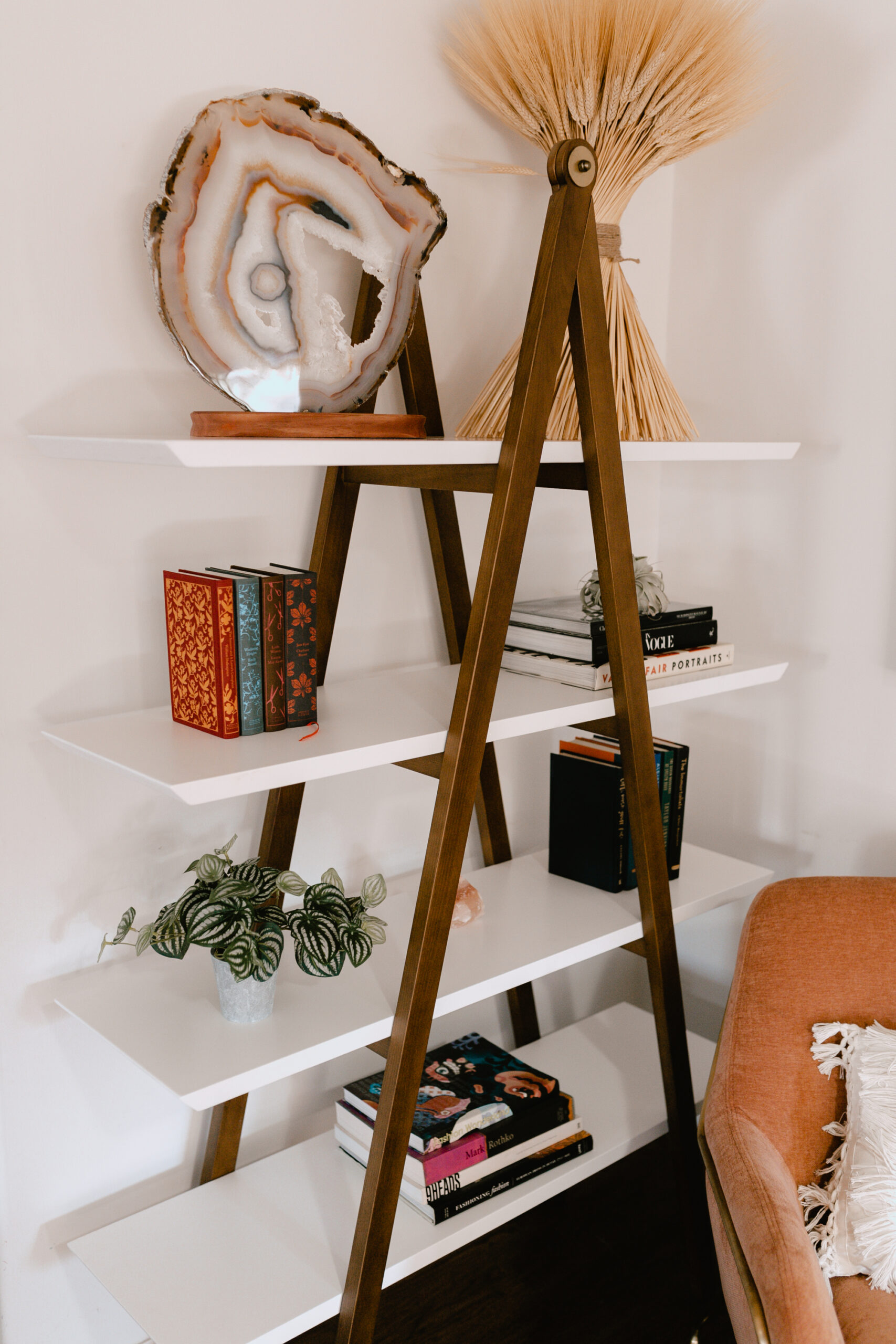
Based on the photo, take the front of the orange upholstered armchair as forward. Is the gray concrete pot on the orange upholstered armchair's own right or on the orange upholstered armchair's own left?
on the orange upholstered armchair's own right

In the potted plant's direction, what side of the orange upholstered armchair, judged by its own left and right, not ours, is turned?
right

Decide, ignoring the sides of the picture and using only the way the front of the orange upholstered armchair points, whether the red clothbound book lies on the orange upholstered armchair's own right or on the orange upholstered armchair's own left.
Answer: on the orange upholstered armchair's own right

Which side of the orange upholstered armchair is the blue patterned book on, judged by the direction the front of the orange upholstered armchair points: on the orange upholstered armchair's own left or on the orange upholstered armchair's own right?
on the orange upholstered armchair's own right
